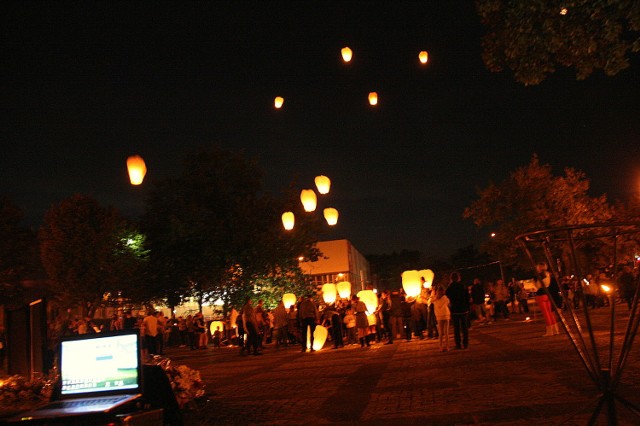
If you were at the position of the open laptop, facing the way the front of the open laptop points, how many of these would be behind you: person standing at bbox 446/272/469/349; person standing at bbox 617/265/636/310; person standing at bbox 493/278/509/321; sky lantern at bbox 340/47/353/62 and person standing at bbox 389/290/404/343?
5

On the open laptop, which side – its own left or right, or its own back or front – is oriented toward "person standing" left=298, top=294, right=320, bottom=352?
back

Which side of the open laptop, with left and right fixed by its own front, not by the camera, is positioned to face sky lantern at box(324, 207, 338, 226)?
back

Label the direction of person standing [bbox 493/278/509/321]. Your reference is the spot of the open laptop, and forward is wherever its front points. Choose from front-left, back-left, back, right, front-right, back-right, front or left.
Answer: back
